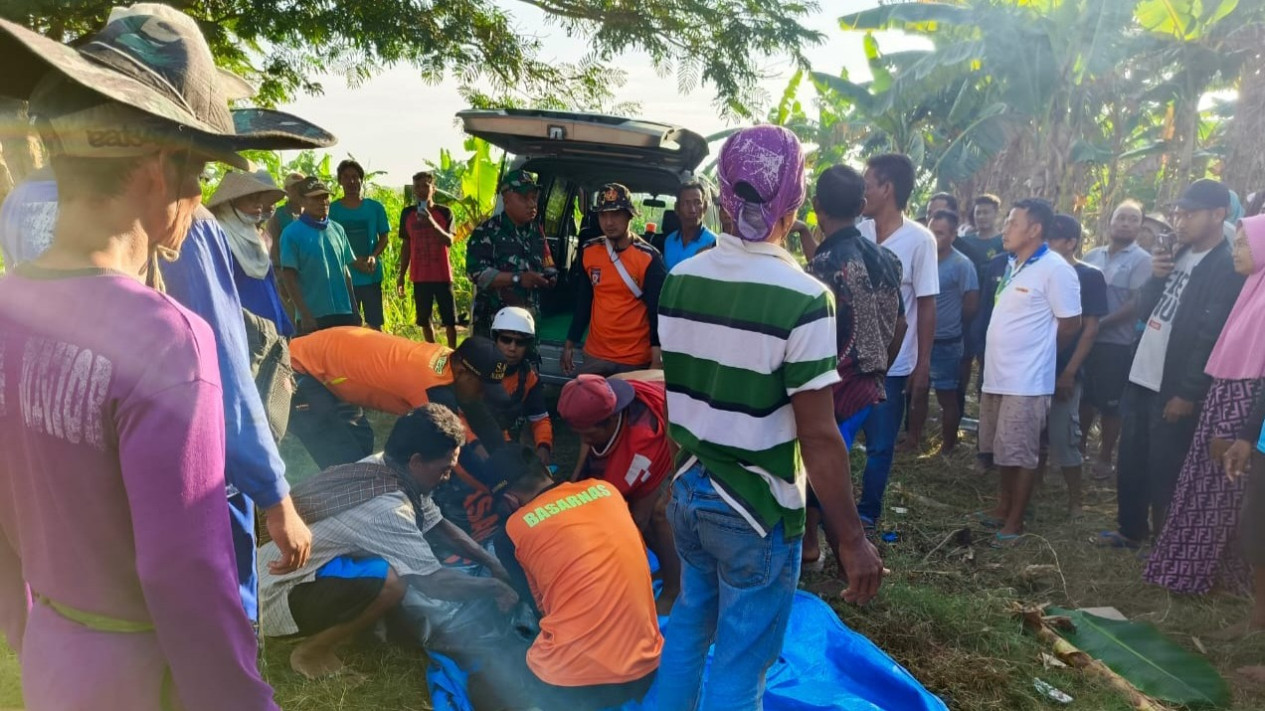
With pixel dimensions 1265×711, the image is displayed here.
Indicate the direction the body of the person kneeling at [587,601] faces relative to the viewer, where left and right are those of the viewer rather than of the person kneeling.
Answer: facing away from the viewer and to the left of the viewer

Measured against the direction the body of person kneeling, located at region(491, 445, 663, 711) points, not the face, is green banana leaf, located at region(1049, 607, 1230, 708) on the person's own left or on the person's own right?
on the person's own right

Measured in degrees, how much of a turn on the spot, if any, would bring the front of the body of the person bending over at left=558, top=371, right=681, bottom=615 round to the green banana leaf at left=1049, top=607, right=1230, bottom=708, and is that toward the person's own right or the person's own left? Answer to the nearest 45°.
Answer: approximately 135° to the person's own left

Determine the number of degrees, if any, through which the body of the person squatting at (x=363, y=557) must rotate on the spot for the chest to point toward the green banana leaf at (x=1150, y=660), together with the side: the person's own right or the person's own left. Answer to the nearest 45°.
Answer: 0° — they already face it

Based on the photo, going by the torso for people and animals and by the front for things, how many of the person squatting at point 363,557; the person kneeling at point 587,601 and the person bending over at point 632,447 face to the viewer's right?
1

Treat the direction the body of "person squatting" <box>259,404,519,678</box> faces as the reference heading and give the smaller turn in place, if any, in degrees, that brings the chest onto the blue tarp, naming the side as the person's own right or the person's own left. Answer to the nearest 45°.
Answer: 0° — they already face it

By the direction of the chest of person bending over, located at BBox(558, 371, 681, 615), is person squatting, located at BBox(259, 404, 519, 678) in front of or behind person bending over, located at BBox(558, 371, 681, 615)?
in front

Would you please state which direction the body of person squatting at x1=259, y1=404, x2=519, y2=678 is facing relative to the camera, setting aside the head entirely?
to the viewer's right

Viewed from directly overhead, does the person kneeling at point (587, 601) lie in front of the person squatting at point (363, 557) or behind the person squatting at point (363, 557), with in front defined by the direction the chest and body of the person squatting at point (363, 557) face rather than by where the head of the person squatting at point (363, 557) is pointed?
in front

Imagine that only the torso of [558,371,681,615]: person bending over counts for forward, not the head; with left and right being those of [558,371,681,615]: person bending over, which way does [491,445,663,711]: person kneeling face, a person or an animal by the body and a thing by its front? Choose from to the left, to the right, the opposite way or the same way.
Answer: to the right

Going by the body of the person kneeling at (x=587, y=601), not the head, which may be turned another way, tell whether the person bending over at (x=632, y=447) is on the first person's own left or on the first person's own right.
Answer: on the first person's own right

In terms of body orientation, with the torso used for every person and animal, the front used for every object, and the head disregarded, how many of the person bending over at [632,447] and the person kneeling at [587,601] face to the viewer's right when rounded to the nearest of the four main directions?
0

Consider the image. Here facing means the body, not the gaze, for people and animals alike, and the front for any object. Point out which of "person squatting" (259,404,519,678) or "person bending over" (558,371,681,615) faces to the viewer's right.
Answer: "person squatting" (259,404,519,678)
